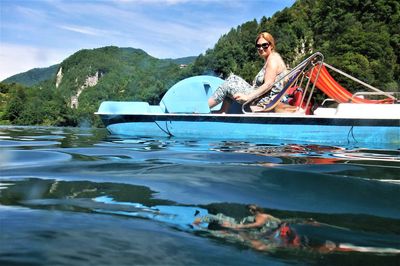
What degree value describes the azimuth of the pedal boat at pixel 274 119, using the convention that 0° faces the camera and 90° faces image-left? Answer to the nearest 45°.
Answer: approximately 90°

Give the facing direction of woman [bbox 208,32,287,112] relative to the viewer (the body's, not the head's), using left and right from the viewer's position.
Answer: facing to the left of the viewer
